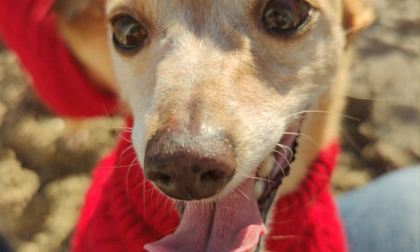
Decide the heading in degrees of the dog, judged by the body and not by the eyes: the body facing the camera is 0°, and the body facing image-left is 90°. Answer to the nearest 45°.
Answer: approximately 0°
